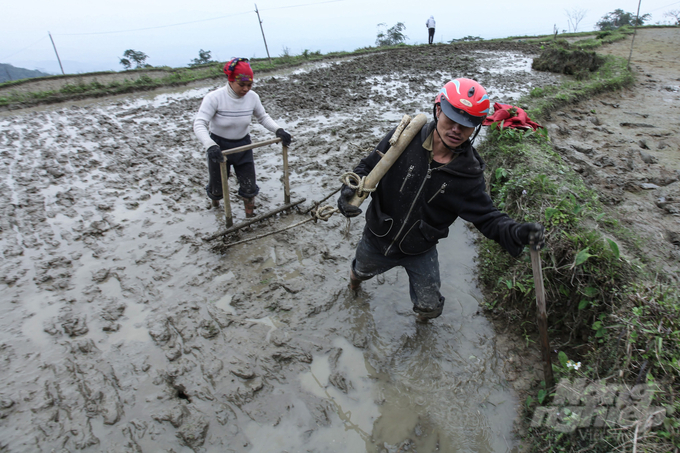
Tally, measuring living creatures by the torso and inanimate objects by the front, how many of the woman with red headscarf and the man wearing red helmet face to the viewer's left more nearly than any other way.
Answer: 0

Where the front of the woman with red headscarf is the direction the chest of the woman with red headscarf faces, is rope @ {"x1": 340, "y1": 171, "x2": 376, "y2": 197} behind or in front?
in front

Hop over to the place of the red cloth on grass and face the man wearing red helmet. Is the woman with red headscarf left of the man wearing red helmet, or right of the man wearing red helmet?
right

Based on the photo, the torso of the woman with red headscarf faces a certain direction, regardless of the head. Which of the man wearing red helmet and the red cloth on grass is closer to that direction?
the man wearing red helmet

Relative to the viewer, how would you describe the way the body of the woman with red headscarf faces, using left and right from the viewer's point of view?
facing the viewer and to the right of the viewer

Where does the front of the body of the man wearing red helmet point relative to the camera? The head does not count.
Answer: toward the camera

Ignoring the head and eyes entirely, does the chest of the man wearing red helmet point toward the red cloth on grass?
no

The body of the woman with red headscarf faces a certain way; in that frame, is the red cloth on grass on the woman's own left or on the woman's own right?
on the woman's own left

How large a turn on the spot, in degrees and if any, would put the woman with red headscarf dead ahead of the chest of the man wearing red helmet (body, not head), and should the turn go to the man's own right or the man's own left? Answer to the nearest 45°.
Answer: approximately 135° to the man's own right

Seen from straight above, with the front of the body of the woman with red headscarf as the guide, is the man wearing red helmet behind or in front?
in front
